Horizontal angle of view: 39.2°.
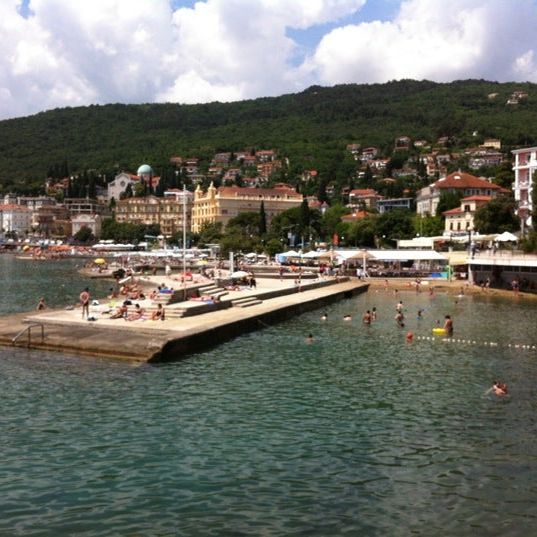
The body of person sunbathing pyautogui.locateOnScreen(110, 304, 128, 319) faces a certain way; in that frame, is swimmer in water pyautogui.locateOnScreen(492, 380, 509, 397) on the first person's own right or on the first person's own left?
on the first person's own left

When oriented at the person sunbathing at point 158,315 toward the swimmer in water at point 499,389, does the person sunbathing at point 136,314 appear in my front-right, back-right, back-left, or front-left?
back-right

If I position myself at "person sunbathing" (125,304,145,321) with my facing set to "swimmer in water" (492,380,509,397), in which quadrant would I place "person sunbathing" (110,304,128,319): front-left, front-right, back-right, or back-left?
back-right
